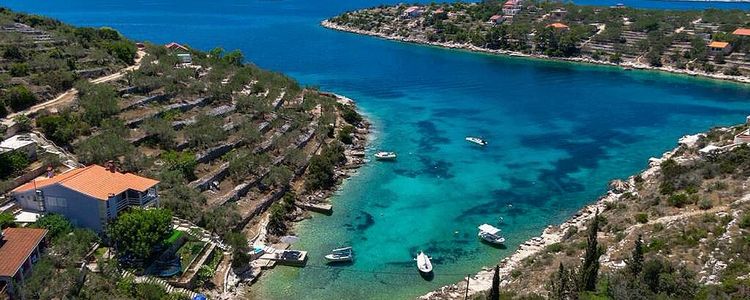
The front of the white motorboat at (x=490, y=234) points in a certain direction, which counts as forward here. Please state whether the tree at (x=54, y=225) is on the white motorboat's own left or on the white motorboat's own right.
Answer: on the white motorboat's own right

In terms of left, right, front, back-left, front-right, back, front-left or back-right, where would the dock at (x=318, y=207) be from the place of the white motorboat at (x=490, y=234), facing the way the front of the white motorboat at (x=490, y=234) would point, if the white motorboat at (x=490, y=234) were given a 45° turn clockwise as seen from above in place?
right

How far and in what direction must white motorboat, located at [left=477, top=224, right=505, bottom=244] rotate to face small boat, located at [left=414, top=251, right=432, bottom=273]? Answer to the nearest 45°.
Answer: approximately 90° to its right

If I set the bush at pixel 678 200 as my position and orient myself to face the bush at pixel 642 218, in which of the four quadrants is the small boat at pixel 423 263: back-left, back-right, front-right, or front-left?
front-right

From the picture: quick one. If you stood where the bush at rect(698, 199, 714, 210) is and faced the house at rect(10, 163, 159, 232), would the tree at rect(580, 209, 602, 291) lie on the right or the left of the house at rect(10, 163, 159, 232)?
left

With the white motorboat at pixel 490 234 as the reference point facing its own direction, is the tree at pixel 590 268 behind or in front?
in front

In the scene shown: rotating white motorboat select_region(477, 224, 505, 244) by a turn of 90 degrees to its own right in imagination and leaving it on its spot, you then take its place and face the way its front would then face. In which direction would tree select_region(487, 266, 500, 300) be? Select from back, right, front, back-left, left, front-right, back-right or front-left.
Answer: front-left

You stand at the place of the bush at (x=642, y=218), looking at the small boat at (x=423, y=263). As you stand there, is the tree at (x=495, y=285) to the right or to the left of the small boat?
left

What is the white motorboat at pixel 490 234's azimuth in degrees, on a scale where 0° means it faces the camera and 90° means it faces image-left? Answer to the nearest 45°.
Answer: approximately 315°

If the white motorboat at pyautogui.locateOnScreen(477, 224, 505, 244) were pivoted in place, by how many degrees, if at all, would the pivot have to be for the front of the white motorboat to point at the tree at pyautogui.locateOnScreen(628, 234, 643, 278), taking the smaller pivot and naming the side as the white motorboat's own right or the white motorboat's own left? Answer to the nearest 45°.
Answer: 0° — it already faces it
